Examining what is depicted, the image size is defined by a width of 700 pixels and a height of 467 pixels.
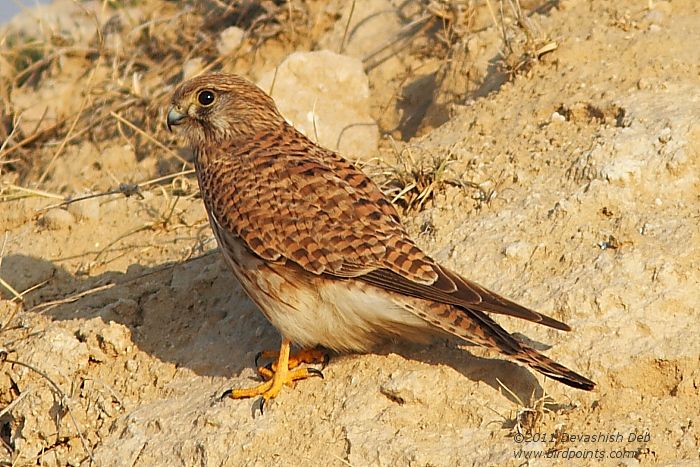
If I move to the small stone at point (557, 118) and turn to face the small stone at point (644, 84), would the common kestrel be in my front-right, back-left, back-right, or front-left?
back-right

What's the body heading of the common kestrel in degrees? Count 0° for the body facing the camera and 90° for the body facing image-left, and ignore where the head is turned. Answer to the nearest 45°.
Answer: approximately 90°

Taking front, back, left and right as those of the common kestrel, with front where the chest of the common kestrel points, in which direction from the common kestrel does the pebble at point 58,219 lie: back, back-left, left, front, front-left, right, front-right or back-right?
front-right

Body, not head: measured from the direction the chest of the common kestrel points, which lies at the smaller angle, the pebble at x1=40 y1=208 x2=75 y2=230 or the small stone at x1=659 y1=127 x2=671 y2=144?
the pebble

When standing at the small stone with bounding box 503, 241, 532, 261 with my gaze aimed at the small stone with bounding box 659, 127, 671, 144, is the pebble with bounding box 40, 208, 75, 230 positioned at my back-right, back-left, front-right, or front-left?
back-left

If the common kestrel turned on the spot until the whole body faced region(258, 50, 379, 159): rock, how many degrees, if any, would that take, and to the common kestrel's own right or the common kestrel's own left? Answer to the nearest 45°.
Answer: approximately 90° to the common kestrel's own right

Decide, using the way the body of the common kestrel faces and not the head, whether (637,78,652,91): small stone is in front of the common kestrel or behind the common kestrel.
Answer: behind

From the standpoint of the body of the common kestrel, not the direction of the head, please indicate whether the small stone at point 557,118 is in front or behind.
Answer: behind

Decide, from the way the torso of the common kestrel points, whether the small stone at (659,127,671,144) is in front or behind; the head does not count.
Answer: behind
